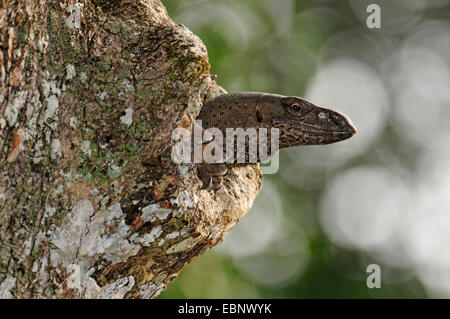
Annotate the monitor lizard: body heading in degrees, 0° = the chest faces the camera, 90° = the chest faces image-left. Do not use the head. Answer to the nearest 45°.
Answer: approximately 270°
